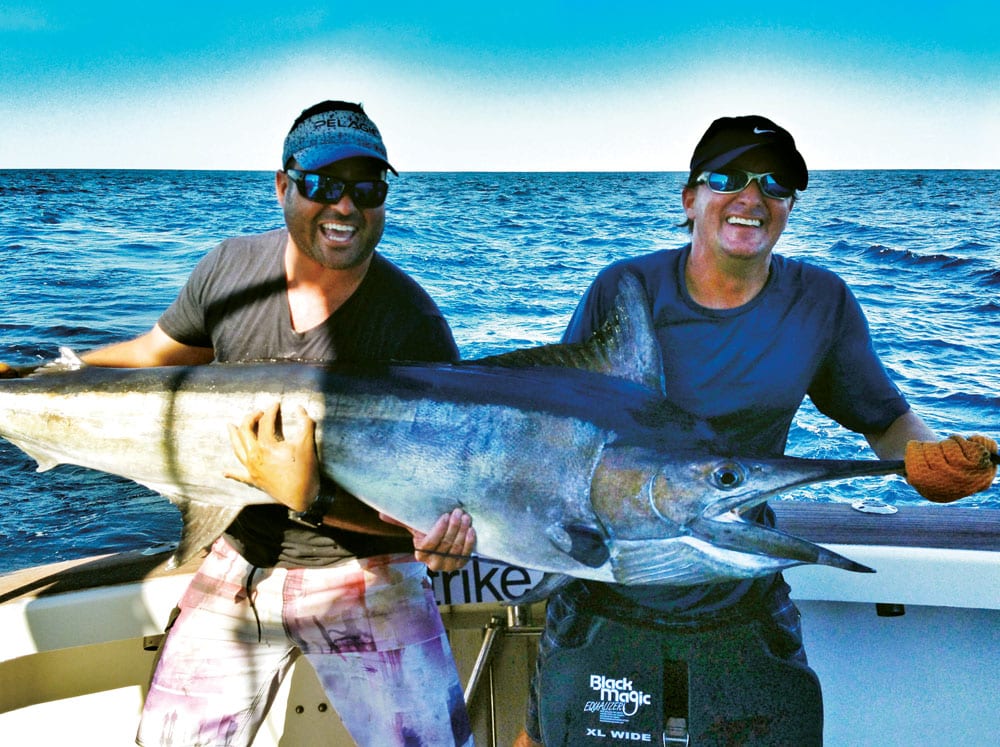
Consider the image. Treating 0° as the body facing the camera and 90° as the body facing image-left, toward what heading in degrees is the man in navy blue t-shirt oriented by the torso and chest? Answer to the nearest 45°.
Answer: approximately 0°

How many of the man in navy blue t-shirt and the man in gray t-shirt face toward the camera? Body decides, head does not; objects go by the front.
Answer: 2

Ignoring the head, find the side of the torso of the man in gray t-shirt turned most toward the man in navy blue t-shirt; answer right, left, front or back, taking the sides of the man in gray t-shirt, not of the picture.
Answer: left

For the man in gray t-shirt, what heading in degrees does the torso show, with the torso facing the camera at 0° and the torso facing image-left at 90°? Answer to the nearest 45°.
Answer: approximately 0°

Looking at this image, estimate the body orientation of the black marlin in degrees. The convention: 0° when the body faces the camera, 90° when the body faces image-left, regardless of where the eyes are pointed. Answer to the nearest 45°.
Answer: approximately 270°
